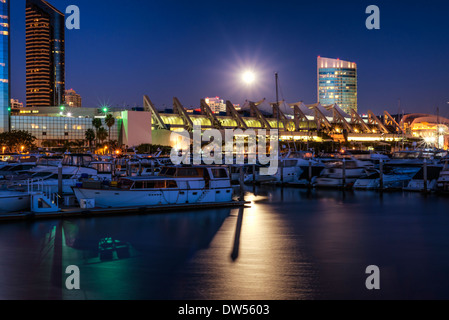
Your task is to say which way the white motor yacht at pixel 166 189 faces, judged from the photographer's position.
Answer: facing to the left of the viewer

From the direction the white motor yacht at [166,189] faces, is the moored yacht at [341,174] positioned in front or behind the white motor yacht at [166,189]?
behind
